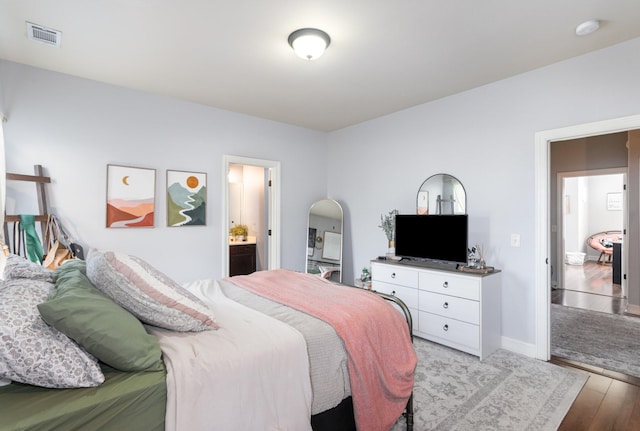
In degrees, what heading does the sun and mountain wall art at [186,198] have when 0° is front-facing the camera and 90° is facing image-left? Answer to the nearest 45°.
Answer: approximately 0°

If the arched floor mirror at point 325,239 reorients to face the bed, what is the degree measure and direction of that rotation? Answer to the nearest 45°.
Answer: approximately 45° to its left

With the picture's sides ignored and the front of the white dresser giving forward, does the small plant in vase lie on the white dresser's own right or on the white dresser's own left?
on the white dresser's own right

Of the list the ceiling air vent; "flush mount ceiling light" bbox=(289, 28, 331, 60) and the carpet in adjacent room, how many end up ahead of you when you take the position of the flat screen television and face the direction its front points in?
2

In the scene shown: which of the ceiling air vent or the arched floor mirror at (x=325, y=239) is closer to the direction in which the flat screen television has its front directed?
the ceiling air vent

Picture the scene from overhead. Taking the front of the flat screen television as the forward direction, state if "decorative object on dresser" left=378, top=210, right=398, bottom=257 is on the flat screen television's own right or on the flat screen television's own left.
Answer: on the flat screen television's own right

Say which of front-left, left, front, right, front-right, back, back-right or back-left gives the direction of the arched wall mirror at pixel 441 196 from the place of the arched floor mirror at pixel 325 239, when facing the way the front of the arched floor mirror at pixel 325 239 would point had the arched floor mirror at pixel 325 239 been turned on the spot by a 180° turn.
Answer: right

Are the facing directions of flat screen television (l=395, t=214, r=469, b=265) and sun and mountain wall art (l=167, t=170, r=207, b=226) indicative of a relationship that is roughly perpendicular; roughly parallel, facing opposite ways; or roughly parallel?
roughly perpendicular

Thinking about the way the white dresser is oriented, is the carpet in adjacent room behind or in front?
behind

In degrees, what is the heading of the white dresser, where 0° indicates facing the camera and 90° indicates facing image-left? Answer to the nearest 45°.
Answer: approximately 45°

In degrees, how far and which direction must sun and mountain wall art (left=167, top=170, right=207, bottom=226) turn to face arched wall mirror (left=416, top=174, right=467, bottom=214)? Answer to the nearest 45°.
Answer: approximately 45° to its left
